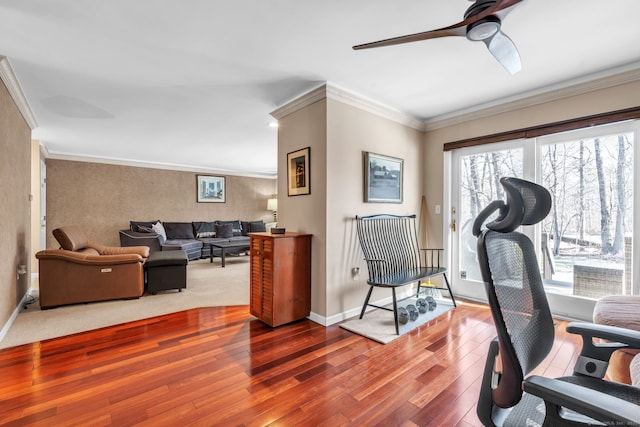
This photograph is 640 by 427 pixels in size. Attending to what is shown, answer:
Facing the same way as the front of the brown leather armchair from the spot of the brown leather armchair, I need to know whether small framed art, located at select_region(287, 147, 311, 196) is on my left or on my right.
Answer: on my right

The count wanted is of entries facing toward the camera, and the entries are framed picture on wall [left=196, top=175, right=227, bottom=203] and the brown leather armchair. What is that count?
1

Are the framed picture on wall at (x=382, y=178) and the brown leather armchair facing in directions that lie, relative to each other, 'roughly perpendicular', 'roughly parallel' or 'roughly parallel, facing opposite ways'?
roughly perpendicular

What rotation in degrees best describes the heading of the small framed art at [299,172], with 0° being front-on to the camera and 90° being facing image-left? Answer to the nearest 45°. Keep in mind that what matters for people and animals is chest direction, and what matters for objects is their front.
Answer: approximately 45°

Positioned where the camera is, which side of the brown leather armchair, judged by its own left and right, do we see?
right

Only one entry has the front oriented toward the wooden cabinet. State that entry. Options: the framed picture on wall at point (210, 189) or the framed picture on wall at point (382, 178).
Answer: the framed picture on wall at point (210, 189)
